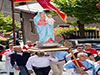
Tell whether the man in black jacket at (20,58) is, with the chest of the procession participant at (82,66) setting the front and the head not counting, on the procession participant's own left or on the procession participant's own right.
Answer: on the procession participant's own right

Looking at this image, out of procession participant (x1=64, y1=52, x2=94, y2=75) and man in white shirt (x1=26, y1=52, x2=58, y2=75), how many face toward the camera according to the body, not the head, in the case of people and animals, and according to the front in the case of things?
2

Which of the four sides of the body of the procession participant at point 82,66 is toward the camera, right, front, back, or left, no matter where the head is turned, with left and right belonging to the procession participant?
front

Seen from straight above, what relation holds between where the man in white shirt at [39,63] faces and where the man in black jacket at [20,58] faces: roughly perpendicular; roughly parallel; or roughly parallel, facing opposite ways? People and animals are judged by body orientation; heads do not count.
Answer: roughly parallel

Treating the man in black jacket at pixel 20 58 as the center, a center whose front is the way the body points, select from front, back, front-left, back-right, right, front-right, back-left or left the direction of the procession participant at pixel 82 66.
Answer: front-left

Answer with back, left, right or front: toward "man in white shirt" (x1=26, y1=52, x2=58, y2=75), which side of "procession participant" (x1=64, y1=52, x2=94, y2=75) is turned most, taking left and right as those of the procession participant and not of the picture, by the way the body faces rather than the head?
right

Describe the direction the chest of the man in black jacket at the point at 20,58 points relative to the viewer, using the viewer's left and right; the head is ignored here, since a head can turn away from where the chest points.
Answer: facing the viewer

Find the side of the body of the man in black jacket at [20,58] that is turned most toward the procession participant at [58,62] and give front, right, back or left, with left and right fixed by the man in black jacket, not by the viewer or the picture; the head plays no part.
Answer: left

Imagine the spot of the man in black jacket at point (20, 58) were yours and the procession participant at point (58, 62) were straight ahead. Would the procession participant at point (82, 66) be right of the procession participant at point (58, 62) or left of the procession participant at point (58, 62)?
right
